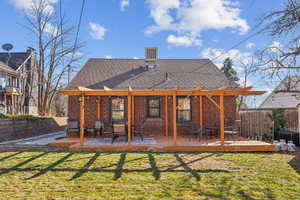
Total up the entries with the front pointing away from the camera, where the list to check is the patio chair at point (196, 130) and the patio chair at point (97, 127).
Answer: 0

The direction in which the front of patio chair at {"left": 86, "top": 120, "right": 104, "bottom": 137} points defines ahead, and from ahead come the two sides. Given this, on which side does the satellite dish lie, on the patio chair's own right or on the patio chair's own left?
on the patio chair's own right

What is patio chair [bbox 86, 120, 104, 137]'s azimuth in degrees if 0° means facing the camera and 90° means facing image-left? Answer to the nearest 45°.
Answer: approximately 45°

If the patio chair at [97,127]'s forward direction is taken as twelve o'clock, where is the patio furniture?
The patio furniture is roughly at 8 o'clock from the patio chair.

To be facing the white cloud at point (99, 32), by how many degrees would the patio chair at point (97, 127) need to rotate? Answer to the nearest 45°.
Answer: approximately 135° to its right
